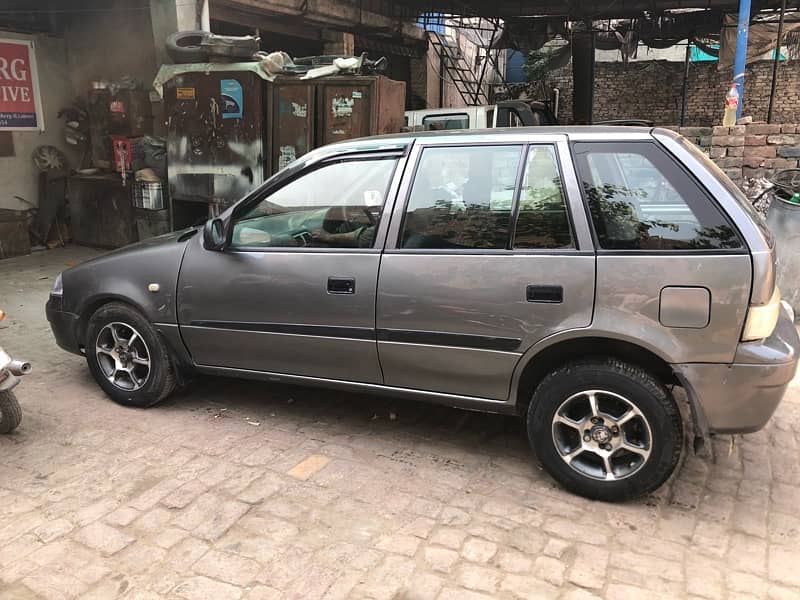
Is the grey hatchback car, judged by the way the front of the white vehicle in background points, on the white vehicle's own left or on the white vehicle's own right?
on the white vehicle's own right

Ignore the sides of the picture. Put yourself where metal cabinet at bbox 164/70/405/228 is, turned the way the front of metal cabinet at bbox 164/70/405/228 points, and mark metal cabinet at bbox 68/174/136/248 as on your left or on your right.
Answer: on your right

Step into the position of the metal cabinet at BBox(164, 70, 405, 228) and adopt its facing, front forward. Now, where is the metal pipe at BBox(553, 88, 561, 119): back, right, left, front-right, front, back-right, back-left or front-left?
back-left

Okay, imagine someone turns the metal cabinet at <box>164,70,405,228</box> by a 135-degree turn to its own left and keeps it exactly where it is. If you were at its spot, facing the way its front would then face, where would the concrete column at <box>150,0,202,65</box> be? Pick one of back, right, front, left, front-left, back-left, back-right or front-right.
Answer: left

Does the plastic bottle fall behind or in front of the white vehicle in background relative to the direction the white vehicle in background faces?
in front

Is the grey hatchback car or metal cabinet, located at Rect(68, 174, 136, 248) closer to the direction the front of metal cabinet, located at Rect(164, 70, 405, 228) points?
the grey hatchback car

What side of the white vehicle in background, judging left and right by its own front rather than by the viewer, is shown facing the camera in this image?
right

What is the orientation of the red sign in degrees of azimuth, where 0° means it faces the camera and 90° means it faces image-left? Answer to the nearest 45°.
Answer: approximately 0°

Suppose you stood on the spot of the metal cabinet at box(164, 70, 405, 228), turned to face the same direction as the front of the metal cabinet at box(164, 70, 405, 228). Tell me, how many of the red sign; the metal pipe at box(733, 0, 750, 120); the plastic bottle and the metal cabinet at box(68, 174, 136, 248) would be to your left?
2

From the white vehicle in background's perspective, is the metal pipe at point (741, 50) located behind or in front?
in front

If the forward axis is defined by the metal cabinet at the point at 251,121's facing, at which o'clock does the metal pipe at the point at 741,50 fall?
The metal pipe is roughly at 9 o'clock from the metal cabinet.
